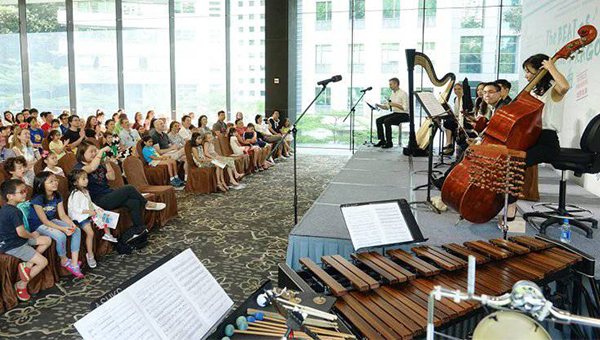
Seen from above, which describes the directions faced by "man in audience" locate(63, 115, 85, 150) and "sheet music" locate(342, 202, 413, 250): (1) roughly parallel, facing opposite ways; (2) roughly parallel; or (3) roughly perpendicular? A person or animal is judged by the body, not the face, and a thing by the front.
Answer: roughly perpendicular

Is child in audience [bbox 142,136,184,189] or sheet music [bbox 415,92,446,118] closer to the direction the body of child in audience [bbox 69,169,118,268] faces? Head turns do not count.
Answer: the sheet music

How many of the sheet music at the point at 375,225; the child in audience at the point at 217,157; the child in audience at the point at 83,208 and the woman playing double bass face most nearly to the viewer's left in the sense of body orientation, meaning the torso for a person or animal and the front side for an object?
1

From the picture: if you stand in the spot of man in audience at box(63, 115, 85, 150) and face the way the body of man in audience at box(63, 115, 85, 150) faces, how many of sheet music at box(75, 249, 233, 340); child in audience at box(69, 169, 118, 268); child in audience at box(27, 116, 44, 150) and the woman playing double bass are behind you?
1

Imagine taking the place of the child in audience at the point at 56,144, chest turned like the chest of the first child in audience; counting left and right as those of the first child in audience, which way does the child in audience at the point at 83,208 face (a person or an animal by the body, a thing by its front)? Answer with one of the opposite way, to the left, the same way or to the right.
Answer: the same way

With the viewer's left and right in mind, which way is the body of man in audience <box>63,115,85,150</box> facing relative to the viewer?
facing the viewer and to the right of the viewer

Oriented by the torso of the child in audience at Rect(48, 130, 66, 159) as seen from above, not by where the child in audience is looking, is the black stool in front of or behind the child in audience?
in front

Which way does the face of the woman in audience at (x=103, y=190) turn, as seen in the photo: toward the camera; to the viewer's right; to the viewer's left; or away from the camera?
to the viewer's right

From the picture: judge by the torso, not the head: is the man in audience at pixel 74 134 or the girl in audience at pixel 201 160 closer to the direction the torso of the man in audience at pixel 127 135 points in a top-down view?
the girl in audience

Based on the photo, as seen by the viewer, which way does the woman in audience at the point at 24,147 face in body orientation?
to the viewer's right

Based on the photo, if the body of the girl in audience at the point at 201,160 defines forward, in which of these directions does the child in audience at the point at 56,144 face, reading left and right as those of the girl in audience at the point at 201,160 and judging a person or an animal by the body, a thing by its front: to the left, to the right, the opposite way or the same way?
the same way

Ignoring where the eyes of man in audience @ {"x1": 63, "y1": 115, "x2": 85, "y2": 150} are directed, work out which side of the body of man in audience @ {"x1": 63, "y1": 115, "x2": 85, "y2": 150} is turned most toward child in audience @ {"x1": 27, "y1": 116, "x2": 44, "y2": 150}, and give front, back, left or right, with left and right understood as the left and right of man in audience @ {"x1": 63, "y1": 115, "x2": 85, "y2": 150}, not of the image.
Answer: back

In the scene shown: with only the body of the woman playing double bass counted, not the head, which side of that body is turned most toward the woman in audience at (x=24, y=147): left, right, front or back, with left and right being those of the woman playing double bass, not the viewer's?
front

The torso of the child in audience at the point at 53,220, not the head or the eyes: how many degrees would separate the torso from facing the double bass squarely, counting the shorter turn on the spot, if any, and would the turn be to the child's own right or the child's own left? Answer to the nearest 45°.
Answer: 0° — they already face it

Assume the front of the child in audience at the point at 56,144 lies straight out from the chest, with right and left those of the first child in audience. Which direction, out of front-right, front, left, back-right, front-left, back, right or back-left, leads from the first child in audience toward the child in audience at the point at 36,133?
back-left

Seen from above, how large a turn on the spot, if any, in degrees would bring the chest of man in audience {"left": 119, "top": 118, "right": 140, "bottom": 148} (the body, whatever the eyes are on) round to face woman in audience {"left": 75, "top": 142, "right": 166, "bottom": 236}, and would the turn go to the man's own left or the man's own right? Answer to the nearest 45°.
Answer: approximately 45° to the man's own right

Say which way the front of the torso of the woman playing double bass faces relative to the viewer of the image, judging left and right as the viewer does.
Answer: facing to the left of the viewer
